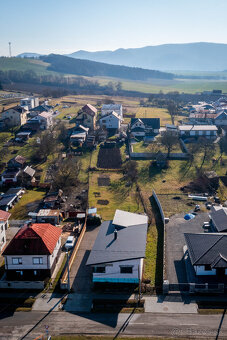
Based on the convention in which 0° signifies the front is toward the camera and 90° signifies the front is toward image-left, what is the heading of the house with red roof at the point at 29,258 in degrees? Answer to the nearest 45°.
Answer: approximately 0°

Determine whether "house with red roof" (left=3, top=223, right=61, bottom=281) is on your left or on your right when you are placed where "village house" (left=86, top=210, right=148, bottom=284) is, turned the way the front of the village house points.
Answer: on your right

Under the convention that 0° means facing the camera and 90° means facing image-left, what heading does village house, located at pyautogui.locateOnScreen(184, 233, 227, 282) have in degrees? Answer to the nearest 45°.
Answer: approximately 0°

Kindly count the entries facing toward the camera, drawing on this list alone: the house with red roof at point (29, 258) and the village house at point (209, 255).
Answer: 2

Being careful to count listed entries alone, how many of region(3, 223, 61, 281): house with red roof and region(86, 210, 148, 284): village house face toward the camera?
2

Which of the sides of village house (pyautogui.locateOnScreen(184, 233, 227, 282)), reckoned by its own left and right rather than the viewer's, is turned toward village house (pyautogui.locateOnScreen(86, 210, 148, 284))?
right

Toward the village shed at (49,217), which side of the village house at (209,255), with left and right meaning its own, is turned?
right

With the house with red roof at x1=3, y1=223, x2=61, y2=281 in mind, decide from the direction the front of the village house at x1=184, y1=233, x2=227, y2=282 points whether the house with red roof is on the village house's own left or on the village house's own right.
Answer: on the village house's own right

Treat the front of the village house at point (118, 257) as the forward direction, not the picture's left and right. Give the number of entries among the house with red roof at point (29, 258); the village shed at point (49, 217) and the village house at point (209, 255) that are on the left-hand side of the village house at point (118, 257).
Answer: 1

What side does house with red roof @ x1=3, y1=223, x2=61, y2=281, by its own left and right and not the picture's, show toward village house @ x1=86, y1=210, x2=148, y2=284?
left
